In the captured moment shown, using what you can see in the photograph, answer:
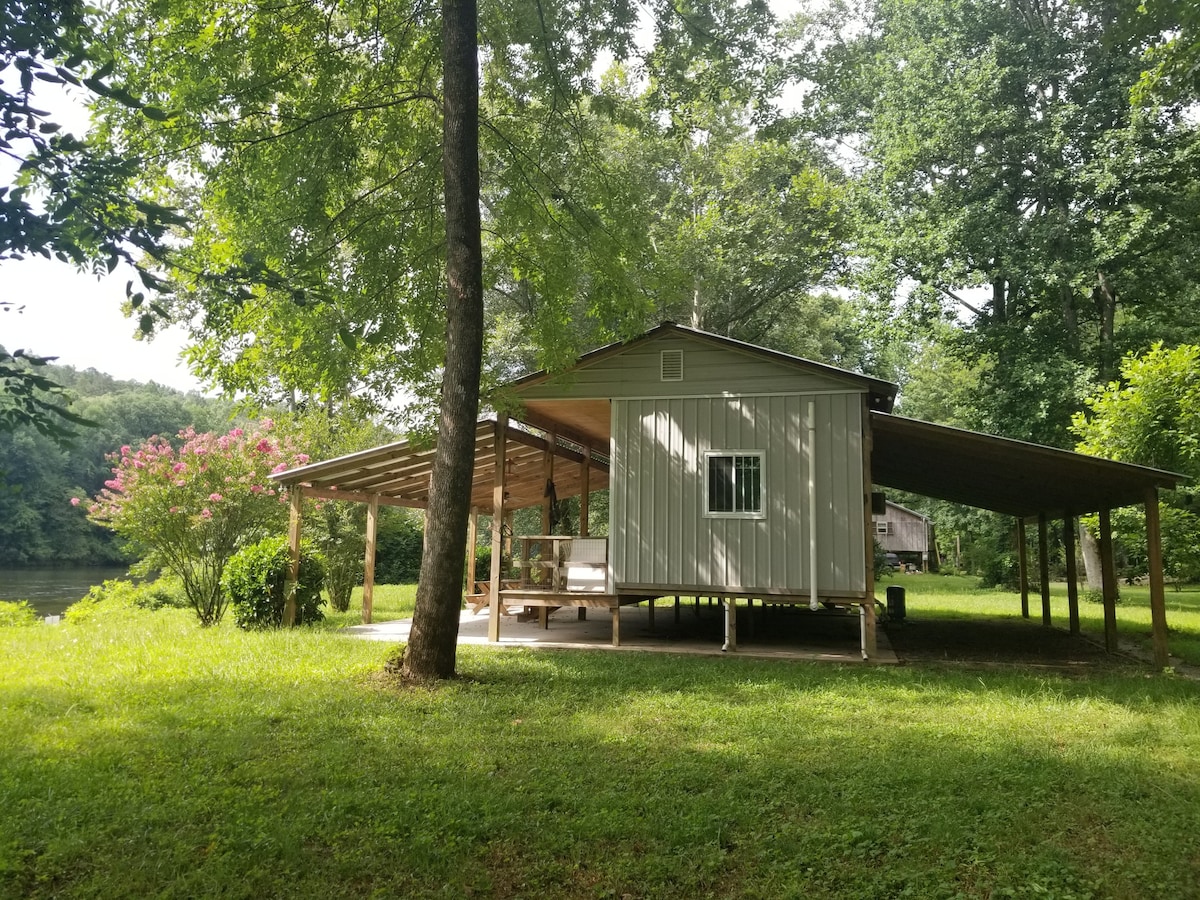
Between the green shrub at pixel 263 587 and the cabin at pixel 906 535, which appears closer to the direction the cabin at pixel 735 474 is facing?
the green shrub

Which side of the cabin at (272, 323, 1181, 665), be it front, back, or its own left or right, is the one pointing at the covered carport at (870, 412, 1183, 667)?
back

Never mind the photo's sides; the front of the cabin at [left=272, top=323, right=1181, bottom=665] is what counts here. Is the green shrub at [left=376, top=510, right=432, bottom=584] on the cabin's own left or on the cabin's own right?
on the cabin's own right

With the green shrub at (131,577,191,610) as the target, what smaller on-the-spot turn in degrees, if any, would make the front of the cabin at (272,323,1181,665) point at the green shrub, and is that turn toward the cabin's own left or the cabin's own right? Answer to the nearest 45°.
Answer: approximately 45° to the cabin's own right

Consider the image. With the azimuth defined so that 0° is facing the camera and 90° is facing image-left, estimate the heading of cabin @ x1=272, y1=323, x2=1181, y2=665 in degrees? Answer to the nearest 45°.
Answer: approximately 90°
